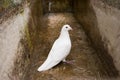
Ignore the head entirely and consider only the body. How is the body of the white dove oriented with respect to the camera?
to the viewer's right
